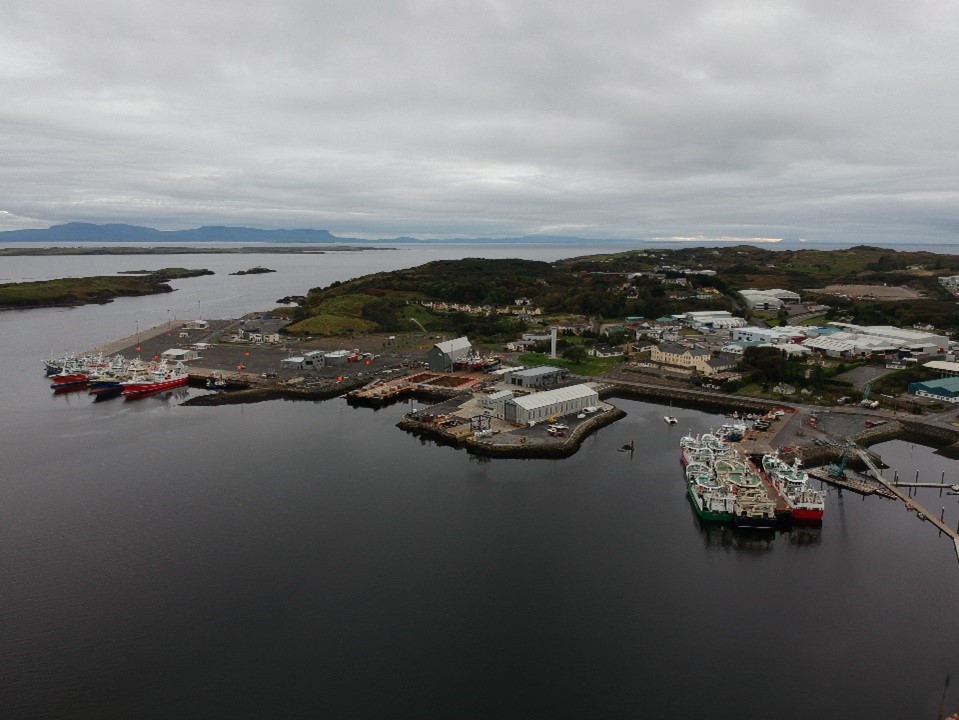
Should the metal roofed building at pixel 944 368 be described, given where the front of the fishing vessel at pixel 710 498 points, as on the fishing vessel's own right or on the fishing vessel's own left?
on the fishing vessel's own right

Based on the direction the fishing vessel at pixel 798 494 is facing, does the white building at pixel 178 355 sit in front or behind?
in front

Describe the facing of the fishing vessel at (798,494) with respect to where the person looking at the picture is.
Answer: facing away from the viewer and to the left of the viewer

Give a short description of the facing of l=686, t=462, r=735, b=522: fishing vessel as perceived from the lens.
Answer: facing away from the viewer and to the left of the viewer

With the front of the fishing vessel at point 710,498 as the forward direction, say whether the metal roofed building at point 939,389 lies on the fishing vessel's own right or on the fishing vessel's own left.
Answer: on the fishing vessel's own right

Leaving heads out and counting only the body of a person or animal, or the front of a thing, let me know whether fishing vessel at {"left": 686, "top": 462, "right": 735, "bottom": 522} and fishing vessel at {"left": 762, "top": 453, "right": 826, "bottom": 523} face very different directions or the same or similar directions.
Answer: same or similar directions

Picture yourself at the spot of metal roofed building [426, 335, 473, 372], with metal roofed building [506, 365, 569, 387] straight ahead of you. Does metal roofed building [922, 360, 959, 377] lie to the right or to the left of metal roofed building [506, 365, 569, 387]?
left

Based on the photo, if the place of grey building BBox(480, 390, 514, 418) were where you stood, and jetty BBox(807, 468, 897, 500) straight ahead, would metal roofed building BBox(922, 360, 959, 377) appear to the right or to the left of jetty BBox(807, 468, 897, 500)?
left

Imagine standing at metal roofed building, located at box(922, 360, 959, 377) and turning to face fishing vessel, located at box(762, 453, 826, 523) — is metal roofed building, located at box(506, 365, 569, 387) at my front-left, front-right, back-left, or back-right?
front-right
